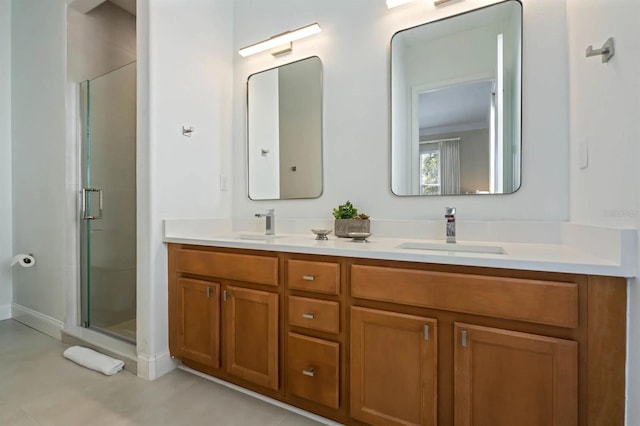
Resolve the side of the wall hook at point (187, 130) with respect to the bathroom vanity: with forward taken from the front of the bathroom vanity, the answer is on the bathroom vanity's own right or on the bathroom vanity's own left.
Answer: on the bathroom vanity's own right

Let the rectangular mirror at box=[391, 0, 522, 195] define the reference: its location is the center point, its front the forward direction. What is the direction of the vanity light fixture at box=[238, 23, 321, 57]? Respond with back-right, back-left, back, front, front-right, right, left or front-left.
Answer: front-right

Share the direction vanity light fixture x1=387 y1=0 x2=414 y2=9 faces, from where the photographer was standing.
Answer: facing the viewer and to the left of the viewer

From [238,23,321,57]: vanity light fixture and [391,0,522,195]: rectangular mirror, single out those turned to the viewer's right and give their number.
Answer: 0

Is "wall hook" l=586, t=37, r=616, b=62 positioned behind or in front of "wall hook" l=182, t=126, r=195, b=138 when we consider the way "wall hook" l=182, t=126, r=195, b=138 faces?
in front

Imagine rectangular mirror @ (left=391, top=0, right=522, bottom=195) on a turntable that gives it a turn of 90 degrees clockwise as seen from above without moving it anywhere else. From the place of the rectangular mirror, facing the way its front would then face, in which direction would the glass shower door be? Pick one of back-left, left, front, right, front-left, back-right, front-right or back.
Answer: front-left

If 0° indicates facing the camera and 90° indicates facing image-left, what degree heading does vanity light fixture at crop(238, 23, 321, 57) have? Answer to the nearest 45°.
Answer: approximately 45°

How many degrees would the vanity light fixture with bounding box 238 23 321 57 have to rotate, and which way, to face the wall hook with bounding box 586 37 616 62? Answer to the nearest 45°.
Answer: approximately 90° to its left

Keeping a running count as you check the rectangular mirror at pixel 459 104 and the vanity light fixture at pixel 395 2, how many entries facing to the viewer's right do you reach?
0
